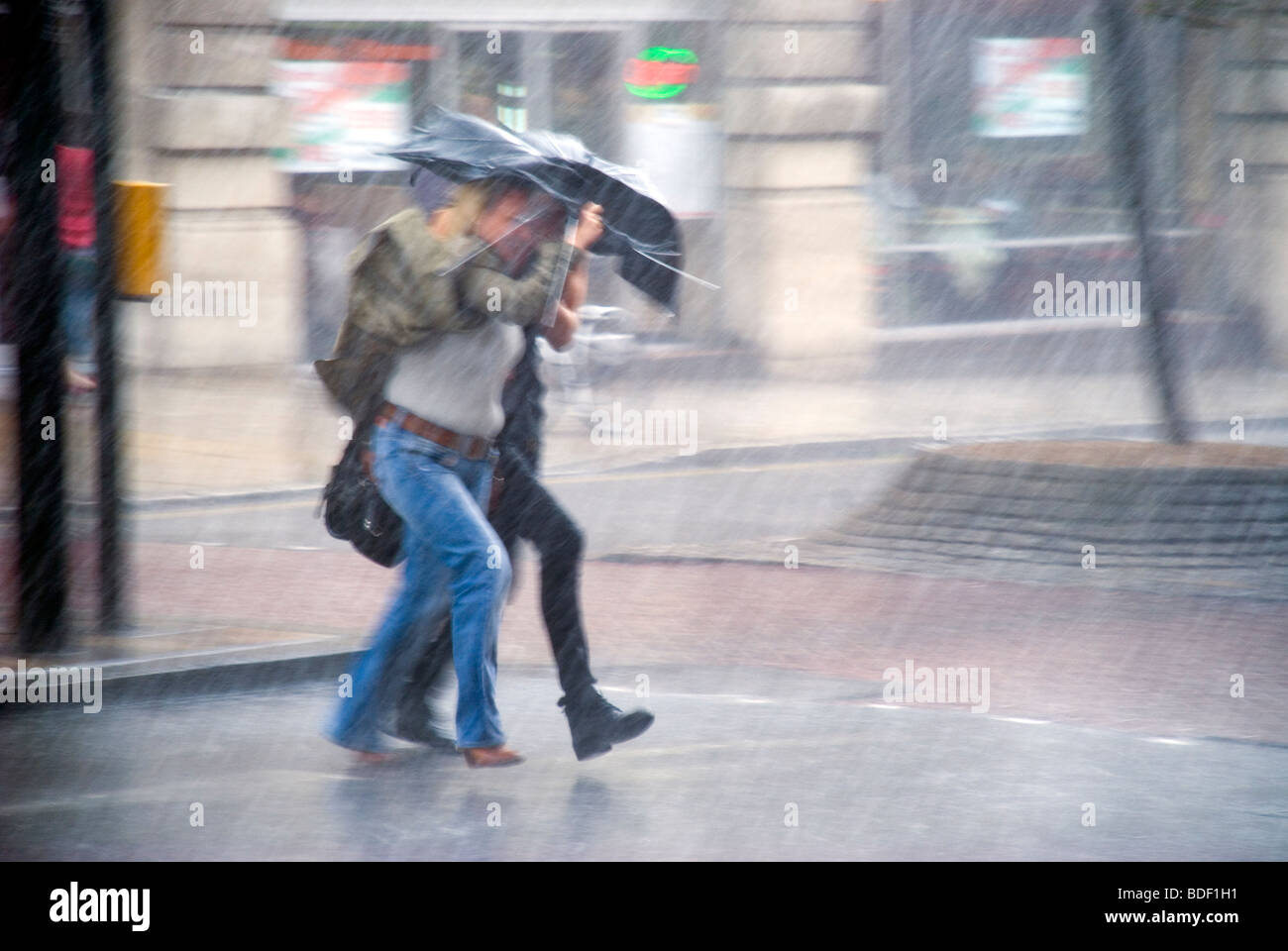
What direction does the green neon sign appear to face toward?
toward the camera

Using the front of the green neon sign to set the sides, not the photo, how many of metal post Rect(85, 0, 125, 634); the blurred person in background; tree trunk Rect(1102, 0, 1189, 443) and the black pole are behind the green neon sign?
0

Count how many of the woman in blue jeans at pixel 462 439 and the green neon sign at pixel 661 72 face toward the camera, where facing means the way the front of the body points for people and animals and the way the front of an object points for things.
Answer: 1

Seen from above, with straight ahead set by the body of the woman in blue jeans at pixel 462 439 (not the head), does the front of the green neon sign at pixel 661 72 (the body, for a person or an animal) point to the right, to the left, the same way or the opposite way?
to the right

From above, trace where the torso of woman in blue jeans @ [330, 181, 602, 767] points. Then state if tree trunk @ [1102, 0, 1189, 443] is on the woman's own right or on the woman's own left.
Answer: on the woman's own left

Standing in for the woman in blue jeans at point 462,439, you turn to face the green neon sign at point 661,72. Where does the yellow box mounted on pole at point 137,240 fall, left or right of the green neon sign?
left

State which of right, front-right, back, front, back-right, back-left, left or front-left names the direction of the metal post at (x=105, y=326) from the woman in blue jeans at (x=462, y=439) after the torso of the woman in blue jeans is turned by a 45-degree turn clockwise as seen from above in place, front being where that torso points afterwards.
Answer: back

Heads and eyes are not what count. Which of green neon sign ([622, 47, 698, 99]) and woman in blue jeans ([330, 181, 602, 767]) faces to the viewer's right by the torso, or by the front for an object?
the woman in blue jeans

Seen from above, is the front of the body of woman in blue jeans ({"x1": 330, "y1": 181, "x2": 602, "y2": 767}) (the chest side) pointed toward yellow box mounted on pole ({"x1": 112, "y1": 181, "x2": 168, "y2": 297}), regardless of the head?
no

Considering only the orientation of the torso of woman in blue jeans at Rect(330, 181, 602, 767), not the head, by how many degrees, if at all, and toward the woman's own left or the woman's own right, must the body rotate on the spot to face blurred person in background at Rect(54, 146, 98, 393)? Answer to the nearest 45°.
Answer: approximately 135° to the woman's own left

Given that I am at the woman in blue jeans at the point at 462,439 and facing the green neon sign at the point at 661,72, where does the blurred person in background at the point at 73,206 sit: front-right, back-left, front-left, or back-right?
front-left

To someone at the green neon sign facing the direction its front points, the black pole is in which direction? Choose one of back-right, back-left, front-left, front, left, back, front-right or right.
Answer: front

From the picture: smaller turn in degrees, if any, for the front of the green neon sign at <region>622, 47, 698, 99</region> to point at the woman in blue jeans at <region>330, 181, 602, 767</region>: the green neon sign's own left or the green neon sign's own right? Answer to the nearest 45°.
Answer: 0° — it already faces them

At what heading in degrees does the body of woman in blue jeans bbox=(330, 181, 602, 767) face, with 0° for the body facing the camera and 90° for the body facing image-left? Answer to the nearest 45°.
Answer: approximately 270°
